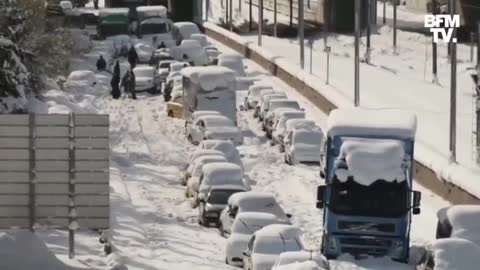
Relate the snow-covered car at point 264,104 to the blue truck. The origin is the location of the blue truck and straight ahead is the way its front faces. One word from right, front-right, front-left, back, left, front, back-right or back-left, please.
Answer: back

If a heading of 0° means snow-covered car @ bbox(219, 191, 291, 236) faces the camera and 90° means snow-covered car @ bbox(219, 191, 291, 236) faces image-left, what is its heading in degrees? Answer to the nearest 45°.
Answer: approximately 315°

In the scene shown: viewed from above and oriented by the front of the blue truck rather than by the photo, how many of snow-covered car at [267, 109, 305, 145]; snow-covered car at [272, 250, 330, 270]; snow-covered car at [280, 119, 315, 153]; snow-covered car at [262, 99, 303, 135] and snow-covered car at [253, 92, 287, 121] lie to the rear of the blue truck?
4

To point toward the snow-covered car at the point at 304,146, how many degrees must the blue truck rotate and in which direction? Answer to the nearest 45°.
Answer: approximately 180°

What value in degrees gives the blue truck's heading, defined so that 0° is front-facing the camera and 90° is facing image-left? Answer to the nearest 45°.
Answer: approximately 0°

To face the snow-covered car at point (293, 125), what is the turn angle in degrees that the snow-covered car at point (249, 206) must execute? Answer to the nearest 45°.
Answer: approximately 135° to its left

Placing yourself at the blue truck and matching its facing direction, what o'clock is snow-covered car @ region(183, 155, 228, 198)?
The snow-covered car is roughly at 5 o'clock from the blue truck.

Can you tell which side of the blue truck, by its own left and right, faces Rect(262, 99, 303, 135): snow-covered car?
back
